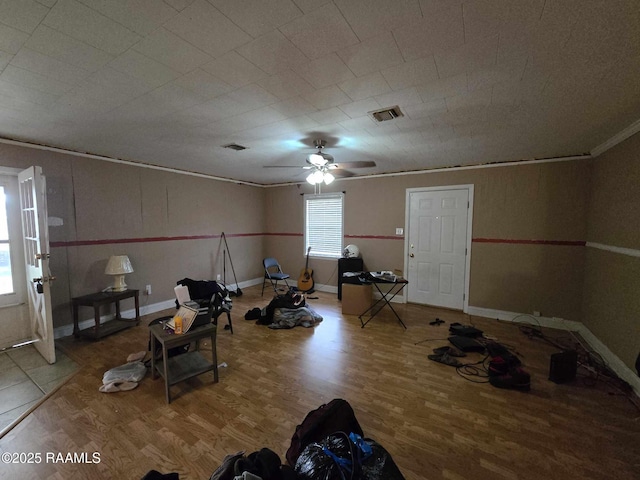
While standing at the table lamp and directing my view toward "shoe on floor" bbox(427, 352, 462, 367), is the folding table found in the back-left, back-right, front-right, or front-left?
front-left

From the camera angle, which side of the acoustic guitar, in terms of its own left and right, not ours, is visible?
front

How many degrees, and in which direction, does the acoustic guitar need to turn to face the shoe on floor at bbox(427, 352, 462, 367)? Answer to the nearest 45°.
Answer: approximately 45° to its left

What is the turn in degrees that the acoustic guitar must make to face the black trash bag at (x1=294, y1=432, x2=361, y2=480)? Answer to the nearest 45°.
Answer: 0° — it already faces it

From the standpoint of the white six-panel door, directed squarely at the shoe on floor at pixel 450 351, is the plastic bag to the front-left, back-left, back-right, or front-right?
front-right

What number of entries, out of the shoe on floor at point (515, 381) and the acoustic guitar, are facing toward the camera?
1

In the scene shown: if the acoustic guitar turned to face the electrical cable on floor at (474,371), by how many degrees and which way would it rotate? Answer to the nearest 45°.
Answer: approximately 45° to its left

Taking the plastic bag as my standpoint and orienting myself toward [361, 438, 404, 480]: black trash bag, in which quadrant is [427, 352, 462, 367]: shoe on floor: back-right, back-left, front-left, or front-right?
front-left

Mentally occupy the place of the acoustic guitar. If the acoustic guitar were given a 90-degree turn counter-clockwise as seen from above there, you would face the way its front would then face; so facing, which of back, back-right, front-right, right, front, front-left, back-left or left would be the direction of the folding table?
front-right

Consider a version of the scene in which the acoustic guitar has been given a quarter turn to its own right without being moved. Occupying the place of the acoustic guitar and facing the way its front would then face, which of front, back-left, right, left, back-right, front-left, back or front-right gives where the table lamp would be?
front-left

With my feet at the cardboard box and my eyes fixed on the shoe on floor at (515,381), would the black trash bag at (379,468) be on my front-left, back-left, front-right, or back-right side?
front-right

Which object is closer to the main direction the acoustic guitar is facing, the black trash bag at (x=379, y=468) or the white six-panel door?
the black trash bag

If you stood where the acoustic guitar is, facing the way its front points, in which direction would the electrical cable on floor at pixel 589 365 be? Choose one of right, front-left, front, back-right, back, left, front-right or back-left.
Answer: front-left
